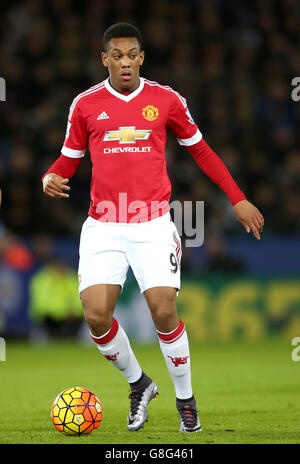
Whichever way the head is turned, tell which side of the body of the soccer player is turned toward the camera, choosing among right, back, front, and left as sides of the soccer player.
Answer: front

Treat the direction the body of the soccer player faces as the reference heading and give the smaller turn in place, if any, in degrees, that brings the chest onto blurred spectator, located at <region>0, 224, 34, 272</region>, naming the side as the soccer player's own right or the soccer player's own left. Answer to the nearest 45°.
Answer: approximately 180°

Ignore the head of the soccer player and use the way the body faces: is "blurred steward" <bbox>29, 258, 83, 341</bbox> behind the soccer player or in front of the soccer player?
behind

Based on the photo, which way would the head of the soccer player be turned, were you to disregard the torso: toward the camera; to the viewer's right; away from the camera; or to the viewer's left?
toward the camera
